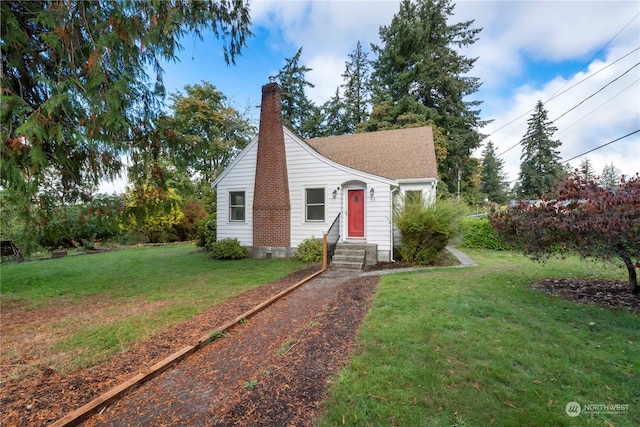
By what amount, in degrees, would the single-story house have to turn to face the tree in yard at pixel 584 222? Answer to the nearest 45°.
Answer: approximately 45° to its left

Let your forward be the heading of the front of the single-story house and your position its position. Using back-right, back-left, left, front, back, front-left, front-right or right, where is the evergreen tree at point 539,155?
back-left

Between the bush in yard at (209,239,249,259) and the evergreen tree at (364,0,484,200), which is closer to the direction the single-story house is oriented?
the bush in yard

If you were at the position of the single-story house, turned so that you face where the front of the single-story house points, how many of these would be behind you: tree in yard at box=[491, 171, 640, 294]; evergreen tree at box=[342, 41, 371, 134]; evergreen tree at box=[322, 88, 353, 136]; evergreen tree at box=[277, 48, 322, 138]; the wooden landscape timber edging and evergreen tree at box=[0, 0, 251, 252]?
3

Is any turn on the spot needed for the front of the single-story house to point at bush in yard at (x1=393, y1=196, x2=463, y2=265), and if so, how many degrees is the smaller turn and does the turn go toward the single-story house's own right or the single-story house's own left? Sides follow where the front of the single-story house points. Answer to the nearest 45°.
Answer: approximately 45° to the single-story house's own left

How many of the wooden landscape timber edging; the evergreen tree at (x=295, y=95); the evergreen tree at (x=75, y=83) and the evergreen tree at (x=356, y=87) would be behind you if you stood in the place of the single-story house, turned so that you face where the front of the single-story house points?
2

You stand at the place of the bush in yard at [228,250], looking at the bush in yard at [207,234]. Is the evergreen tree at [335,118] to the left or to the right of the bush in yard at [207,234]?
right

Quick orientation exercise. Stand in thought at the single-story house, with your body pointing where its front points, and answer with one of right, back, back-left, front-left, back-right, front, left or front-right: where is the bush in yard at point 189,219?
back-right

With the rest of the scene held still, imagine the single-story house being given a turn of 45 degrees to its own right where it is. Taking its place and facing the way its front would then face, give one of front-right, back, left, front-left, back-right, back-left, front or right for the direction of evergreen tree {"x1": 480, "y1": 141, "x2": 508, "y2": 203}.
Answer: back

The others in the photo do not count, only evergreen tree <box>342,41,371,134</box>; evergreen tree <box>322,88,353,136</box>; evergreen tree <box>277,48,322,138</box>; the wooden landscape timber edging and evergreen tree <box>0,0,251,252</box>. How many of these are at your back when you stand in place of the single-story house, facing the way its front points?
3

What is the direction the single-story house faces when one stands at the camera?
facing the viewer

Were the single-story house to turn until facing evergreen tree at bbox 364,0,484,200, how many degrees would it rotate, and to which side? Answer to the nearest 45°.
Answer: approximately 135° to its left
